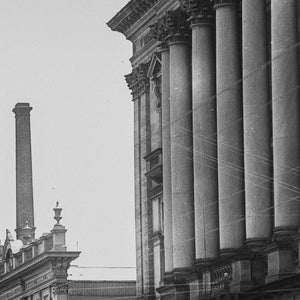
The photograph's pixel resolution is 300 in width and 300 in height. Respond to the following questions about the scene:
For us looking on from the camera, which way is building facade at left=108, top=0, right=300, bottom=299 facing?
facing the viewer and to the left of the viewer

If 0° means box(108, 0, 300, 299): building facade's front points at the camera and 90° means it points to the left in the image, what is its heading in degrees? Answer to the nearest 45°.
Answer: approximately 45°
